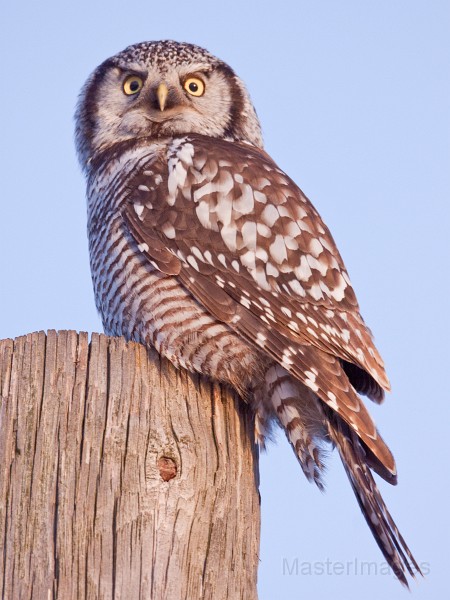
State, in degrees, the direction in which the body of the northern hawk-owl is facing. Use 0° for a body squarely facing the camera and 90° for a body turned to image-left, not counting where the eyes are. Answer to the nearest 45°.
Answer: approximately 90°
